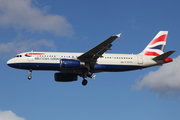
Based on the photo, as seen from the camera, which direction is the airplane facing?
to the viewer's left
